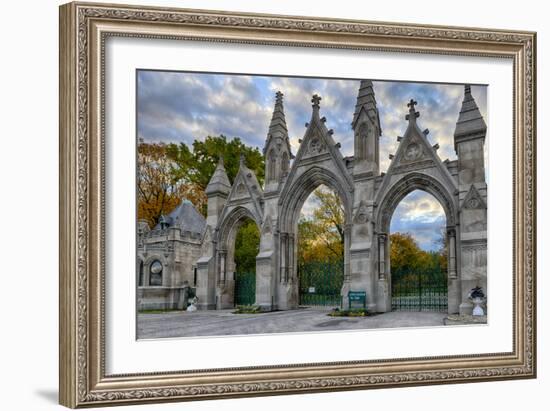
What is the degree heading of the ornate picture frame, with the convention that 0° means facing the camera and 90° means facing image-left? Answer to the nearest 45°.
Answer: approximately 315°
